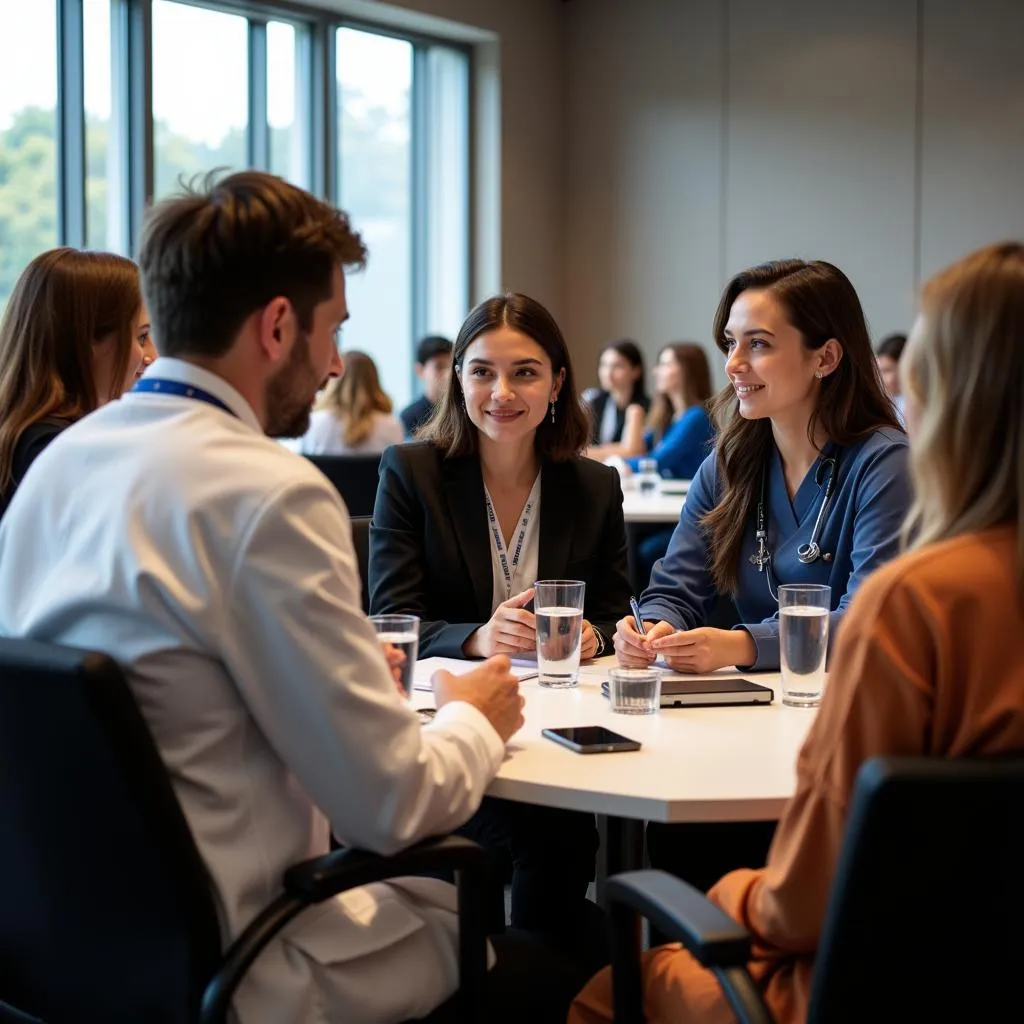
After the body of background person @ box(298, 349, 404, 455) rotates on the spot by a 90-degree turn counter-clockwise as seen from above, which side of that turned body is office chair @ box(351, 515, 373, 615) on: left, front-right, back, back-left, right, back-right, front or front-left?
left

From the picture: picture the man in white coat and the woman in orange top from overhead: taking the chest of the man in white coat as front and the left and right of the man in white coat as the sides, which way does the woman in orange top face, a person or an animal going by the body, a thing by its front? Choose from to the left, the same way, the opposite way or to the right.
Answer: to the left

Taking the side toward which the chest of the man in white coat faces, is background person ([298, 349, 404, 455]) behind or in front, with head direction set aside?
in front

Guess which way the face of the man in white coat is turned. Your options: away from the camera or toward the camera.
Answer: away from the camera

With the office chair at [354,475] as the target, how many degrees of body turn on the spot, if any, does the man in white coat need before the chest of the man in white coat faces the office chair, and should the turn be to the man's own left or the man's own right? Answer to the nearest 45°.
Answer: approximately 45° to the man's own left

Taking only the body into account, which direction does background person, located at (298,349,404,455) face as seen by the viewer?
away from the camera

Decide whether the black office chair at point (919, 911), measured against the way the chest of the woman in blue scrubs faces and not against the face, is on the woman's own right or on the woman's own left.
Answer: on the woman's own left

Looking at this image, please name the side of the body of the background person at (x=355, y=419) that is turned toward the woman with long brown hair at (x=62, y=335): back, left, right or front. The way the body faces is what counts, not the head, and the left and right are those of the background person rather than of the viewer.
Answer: back

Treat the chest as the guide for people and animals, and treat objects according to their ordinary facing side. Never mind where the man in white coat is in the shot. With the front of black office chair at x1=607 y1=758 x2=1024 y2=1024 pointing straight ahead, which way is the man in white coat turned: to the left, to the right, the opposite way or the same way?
to the right

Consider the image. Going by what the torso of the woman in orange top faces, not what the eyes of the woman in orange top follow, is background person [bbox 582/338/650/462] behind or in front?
in front

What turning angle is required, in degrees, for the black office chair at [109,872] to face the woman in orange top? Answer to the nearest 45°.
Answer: approximately 45° to its right

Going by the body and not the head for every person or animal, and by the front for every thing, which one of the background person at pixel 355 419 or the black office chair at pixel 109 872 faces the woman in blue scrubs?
the black office chair

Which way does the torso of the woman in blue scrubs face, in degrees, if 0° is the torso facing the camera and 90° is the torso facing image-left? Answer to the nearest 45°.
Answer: approximately 45°

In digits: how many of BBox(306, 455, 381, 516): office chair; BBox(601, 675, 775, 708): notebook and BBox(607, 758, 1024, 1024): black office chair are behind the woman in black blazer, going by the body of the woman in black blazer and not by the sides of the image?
1
